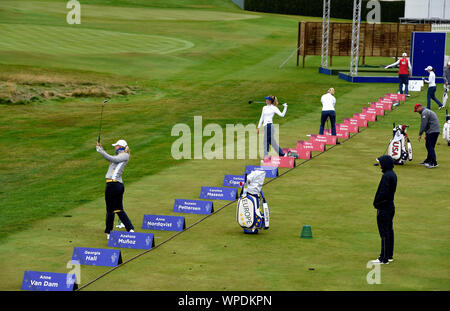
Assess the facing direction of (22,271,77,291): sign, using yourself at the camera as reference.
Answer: facing the viewer

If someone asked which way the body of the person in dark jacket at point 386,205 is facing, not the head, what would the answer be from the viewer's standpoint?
to the viewer's left

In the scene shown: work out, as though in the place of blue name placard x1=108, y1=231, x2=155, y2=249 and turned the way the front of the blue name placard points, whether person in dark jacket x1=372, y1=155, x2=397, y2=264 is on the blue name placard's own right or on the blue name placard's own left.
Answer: on the blue name placard's own left

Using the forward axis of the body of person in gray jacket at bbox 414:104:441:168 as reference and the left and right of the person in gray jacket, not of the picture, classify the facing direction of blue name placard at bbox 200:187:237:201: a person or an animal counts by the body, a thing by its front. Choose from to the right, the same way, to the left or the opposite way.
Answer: to the left

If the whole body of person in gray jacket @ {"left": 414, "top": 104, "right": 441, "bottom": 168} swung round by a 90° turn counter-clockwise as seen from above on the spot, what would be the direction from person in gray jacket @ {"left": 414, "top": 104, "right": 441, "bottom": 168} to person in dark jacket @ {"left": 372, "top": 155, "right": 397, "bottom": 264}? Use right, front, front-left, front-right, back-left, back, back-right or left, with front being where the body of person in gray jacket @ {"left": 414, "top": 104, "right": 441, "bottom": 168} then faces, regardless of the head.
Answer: front

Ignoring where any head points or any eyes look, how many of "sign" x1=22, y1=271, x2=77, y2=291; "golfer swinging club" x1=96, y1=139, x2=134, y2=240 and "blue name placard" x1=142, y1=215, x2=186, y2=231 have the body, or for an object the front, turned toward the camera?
2

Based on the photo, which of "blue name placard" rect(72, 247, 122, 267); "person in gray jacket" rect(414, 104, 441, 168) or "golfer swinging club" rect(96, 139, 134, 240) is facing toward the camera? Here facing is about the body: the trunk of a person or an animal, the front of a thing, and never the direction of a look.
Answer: the blue name placard

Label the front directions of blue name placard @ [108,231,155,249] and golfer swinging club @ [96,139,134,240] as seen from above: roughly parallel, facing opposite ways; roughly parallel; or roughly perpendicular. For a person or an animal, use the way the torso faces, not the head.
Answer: roughly perpendicular

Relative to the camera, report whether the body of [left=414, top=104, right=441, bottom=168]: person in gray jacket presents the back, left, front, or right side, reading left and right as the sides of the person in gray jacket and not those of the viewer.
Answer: left

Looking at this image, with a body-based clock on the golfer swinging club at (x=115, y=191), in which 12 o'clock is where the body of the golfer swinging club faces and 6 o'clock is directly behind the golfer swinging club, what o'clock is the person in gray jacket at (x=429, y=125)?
The person in gray jacket is roughly at 5 o'clock from the golfer swinging club.

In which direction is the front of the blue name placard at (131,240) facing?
toward the camera

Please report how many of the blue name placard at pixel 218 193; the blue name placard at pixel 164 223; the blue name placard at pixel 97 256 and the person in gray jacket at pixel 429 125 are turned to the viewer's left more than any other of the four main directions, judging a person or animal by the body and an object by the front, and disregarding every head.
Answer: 1

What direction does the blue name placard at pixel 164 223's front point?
toward the camera
